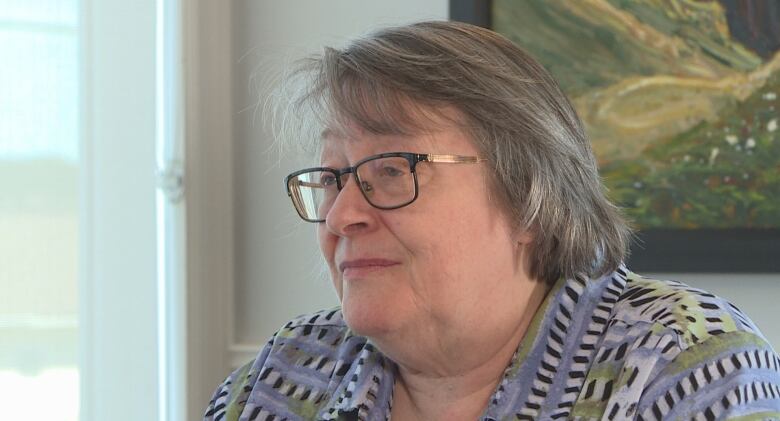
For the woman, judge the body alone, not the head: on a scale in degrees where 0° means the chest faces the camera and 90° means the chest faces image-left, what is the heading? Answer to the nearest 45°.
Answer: approximately 45°

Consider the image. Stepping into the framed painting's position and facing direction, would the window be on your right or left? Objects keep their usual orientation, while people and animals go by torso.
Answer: on your right

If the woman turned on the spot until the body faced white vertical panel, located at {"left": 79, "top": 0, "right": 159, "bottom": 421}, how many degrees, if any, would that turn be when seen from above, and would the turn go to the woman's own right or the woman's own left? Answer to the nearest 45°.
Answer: approximately 90° to the woman's own right

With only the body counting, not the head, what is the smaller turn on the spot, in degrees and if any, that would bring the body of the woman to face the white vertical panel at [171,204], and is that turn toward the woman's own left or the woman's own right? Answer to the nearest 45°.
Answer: approximately 90° to the woman's own right

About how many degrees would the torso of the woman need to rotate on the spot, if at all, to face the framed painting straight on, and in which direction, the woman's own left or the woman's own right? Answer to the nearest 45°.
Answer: approximately 180°

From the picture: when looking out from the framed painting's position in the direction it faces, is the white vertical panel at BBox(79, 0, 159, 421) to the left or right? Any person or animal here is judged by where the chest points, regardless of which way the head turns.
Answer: on its right

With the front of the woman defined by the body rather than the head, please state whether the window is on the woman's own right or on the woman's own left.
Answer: on the woman's own right

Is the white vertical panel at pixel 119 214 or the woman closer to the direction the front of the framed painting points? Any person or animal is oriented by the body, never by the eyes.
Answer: the woman

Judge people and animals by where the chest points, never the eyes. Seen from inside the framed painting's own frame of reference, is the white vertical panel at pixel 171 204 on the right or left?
on its right

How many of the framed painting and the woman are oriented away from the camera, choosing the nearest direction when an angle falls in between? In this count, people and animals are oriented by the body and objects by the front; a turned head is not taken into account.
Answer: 0

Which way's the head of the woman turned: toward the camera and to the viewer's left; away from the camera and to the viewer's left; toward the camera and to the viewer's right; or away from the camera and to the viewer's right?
toward the camera and to the viewer's left
